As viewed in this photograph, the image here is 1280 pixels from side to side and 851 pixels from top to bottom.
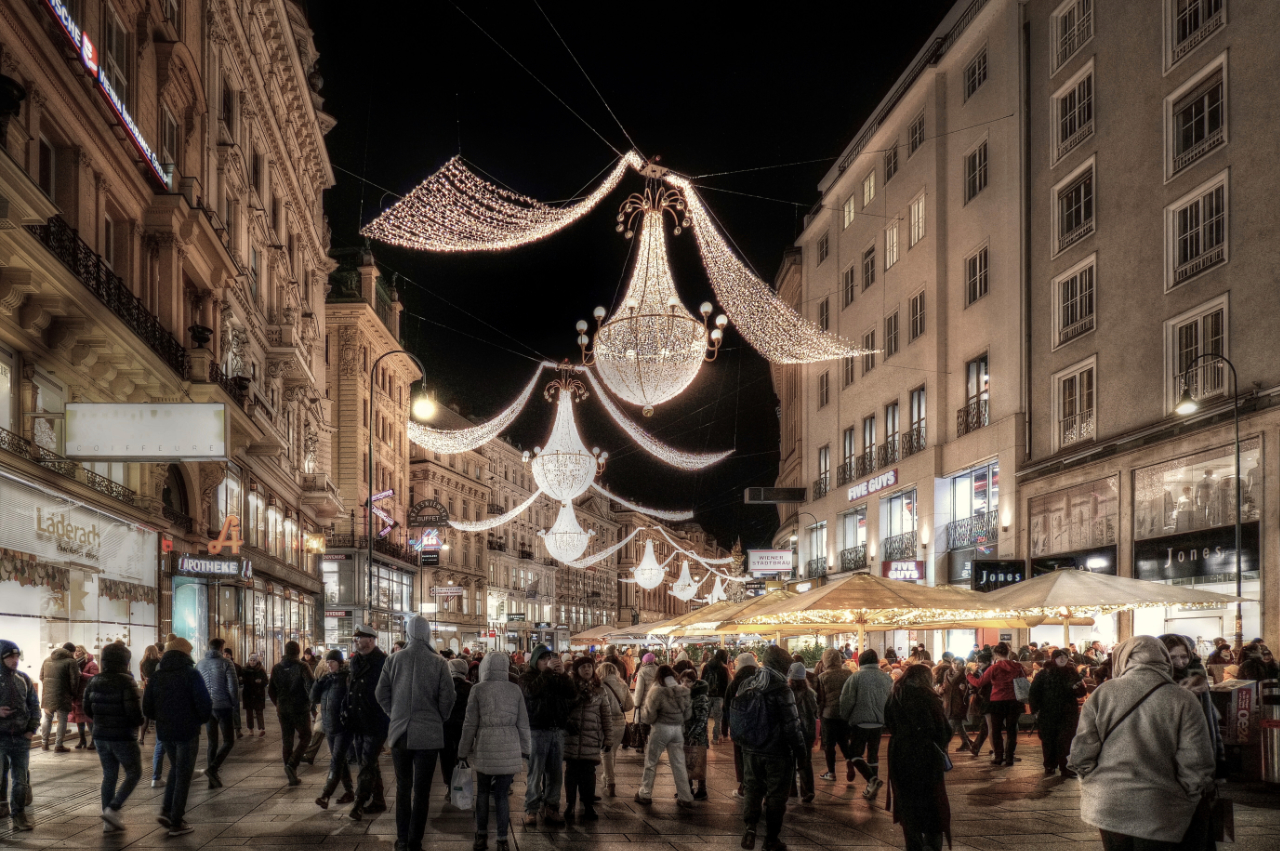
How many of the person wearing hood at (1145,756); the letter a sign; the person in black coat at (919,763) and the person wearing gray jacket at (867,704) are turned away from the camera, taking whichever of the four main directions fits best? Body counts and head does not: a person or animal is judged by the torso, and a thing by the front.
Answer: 3

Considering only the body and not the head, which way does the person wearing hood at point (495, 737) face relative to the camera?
away from the camera

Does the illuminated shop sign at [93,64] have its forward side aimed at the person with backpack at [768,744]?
no

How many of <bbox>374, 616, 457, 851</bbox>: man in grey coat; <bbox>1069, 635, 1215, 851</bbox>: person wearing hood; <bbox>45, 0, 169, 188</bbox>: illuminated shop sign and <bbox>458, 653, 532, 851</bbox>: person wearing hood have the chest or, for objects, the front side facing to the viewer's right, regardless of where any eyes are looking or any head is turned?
1

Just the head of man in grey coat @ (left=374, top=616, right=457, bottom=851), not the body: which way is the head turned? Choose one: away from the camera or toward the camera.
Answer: away from the camera

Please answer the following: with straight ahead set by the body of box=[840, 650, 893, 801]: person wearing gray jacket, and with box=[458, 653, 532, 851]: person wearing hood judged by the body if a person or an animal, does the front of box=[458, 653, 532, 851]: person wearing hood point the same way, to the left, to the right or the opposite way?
the same way

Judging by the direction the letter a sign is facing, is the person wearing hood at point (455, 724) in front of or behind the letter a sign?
in front

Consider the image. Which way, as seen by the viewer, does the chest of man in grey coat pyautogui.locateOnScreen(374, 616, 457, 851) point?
away from the camera

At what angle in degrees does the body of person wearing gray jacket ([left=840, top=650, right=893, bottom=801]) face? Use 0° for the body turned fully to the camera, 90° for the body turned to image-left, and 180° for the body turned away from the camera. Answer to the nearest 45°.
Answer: approximately 180°

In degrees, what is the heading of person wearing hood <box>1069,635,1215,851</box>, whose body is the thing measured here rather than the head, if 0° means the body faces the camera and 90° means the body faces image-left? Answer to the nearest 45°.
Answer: approximately 180°

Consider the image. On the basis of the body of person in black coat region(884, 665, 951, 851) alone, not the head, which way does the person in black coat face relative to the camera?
away from the camera

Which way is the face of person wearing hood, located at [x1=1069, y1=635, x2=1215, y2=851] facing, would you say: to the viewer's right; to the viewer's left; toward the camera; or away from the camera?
away from the camera

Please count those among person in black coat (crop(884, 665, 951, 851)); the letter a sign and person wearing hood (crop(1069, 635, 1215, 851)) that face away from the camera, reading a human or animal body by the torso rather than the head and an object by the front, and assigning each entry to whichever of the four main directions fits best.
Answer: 2

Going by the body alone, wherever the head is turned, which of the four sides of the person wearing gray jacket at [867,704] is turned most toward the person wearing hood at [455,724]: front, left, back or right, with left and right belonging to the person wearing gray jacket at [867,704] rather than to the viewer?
left

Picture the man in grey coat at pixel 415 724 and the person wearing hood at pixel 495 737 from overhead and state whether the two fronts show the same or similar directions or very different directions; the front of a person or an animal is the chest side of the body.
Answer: same or similar directions

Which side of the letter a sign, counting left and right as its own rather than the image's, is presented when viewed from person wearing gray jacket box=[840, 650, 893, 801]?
front
